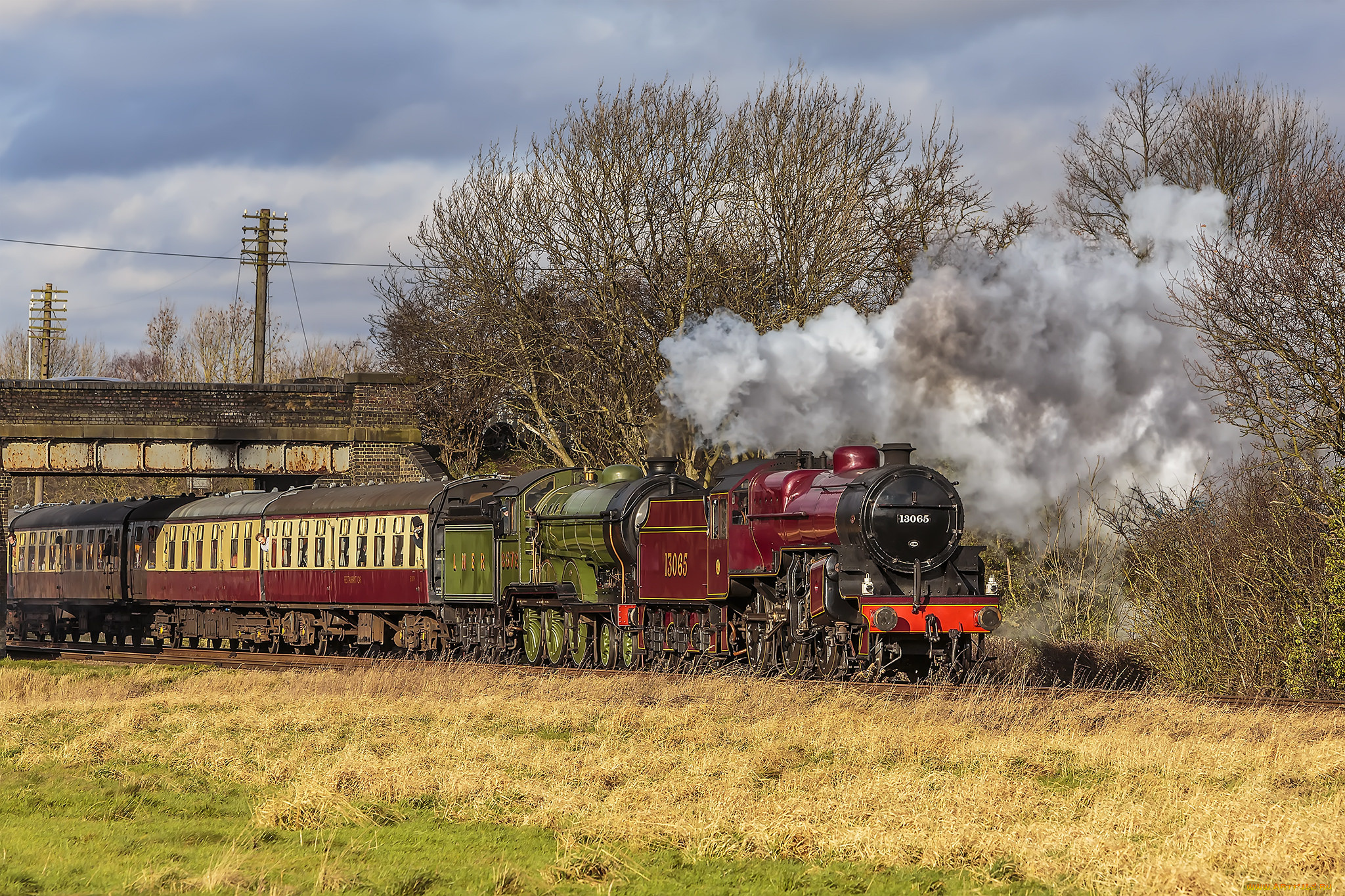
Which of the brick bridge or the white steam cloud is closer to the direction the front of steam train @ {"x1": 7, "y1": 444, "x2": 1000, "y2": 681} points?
the white steam cloud

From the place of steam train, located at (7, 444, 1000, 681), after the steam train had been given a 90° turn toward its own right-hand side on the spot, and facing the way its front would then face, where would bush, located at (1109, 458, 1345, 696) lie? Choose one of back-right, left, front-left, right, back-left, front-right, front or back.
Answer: left

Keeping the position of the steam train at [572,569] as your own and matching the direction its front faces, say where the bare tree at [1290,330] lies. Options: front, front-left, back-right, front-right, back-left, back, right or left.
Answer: front

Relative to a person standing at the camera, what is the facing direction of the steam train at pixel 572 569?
facing the viewer and to the right of the viewer

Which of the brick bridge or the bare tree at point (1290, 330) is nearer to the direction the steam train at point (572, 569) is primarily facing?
the bare tree

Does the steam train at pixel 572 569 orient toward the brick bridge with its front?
no
